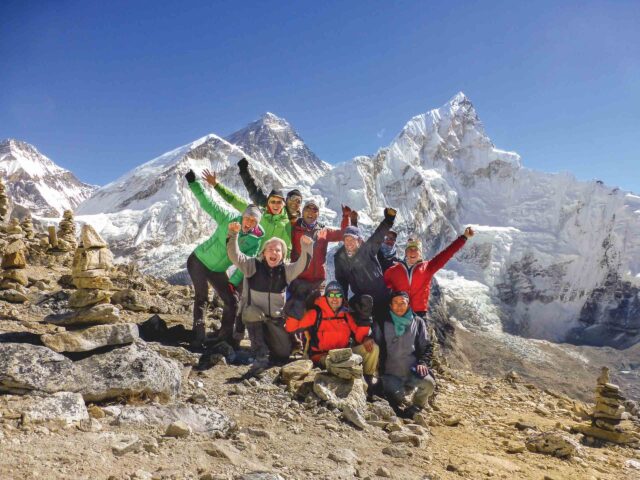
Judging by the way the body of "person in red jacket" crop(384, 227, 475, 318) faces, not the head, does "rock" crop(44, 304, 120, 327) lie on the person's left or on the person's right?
on the person's right

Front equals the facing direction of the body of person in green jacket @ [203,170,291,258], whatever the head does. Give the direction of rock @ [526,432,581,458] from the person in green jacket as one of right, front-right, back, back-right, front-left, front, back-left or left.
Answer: front-left

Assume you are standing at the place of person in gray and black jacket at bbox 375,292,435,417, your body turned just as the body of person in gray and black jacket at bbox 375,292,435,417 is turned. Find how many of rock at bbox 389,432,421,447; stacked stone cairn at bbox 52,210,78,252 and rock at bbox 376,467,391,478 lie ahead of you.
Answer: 2

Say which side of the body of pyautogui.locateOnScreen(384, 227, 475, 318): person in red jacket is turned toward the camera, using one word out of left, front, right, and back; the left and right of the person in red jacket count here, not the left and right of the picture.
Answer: front

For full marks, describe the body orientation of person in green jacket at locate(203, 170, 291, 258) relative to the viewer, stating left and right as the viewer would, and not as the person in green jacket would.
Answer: facing the viewer

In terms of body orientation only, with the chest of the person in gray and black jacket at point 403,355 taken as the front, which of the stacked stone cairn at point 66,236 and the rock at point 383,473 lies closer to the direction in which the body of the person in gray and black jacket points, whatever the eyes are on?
the rock

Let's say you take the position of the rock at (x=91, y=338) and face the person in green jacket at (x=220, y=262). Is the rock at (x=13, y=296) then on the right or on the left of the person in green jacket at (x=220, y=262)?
left

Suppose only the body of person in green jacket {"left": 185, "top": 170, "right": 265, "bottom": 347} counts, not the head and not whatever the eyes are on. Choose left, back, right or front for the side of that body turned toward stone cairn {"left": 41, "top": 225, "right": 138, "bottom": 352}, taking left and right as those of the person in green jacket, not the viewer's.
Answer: right

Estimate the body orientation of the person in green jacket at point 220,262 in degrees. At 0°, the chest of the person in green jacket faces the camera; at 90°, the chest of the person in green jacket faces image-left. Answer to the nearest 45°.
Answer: approximately 315°

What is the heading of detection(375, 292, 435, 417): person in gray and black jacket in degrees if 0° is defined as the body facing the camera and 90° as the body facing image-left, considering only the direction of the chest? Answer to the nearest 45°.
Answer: approximately 0°

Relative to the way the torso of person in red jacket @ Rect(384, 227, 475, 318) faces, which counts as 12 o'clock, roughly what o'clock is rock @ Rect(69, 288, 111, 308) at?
The rock is roughly at 2 o'clock from the person in red jacket.

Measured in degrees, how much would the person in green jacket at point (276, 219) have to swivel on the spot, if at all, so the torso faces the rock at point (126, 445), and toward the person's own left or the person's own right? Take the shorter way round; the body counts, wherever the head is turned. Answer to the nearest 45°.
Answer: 0° — they already face it
